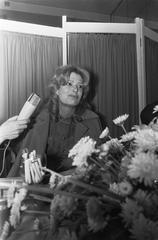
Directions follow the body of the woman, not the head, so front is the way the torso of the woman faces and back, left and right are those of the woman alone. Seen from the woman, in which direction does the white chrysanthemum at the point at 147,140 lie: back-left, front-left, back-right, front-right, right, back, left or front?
front

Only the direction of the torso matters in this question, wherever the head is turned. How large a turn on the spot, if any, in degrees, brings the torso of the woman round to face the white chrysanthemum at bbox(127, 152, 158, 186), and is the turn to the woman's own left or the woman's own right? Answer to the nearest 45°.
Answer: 0° — they already face it

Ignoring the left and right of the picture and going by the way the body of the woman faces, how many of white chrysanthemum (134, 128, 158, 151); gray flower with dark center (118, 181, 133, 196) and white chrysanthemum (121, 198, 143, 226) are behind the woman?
0

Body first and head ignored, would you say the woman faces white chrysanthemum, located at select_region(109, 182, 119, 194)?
yes

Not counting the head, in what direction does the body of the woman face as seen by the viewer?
toward the camera

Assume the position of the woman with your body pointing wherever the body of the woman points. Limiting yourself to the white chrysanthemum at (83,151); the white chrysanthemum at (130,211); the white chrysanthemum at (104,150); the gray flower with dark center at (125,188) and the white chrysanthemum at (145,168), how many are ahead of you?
5

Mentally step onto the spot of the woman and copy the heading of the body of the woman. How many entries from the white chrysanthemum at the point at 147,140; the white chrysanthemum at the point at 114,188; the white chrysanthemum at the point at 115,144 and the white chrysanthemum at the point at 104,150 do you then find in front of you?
4

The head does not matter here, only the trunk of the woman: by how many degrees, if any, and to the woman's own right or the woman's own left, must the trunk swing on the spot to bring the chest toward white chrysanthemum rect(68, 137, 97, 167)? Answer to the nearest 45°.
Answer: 0° — they already face it

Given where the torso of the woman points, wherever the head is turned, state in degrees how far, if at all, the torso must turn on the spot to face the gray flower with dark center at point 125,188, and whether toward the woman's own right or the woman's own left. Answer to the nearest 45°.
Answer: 0° — they already face it

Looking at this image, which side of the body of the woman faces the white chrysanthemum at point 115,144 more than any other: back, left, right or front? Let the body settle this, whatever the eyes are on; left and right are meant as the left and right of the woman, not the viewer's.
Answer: front

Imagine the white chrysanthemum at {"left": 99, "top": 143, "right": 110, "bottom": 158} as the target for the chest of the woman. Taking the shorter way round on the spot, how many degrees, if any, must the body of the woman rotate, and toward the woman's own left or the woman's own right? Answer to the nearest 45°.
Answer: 0° — they already face it
